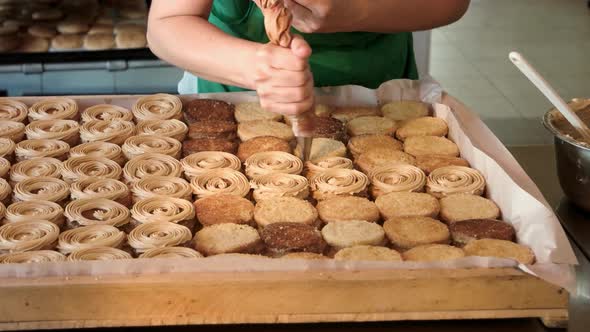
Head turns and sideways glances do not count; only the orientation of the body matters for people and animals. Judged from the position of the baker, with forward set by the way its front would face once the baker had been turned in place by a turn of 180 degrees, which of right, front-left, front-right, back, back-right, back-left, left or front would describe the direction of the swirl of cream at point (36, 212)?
back-left

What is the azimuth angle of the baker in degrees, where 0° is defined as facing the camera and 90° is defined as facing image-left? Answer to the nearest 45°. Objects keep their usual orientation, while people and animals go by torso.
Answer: approximately 0°

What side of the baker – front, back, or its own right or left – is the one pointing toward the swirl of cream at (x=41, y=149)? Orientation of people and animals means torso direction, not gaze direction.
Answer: right

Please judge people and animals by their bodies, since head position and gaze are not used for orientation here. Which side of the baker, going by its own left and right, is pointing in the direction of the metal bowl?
left

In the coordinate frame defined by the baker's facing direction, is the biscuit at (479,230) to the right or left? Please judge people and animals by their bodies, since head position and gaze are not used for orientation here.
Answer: on its left

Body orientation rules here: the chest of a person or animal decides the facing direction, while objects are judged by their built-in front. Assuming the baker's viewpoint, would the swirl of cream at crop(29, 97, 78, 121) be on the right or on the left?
on its right

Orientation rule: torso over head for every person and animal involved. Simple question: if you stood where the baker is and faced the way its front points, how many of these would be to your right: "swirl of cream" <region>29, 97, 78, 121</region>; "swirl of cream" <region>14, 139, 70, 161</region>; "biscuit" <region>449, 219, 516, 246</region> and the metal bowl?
2

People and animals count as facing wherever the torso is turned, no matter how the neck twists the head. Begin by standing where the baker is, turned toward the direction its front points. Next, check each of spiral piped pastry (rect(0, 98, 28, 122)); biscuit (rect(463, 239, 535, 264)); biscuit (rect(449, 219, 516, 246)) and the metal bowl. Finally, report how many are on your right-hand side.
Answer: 1

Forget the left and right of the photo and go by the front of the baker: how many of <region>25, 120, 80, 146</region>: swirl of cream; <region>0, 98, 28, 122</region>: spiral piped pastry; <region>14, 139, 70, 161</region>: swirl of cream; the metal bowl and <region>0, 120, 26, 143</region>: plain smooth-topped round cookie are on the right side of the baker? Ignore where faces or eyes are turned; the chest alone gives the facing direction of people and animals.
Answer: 4

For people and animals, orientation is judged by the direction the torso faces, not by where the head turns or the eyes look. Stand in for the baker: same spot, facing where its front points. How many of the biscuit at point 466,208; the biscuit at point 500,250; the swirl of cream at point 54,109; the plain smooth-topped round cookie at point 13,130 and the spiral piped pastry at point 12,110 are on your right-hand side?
3

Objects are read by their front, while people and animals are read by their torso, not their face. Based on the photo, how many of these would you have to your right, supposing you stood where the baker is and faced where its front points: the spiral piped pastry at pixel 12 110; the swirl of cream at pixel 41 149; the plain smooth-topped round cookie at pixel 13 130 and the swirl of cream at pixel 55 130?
4

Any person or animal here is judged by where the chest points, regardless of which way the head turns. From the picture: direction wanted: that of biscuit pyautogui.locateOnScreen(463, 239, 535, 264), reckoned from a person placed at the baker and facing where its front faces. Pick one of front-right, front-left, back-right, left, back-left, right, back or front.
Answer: front-left
